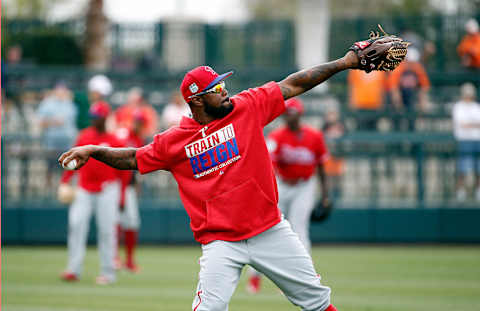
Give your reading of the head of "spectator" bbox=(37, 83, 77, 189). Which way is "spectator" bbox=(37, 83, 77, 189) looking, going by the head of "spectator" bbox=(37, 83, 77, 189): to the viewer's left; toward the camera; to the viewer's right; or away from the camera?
toward the camera

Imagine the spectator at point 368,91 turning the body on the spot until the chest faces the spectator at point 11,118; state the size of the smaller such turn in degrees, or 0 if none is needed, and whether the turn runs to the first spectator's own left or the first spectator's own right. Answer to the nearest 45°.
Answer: approximately 90° to the first spectator's own right

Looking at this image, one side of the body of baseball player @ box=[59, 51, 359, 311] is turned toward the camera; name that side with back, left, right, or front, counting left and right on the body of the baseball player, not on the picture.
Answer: front

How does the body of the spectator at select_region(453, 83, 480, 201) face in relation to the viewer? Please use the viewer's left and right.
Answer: facing the viewer

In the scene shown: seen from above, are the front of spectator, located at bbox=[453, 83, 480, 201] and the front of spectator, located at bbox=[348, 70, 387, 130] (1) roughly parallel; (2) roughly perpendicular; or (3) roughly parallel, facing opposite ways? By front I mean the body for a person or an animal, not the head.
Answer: roughly parallel

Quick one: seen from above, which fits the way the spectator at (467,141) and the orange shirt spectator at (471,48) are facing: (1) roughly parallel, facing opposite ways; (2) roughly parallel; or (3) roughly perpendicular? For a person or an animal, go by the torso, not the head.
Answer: roughly parallel

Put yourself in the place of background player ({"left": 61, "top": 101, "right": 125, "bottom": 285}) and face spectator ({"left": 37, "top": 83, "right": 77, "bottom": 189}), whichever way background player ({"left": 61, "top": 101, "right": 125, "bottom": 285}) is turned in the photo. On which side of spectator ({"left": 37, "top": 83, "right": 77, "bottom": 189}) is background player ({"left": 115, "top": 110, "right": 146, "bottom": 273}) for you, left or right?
right

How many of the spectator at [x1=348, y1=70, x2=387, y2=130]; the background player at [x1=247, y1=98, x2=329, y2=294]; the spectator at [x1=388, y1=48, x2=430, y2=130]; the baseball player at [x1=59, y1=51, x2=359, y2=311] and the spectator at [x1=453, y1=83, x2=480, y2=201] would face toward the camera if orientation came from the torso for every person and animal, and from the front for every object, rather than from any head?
5

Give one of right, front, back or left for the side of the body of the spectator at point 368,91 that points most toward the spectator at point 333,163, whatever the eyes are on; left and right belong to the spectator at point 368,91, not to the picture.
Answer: front

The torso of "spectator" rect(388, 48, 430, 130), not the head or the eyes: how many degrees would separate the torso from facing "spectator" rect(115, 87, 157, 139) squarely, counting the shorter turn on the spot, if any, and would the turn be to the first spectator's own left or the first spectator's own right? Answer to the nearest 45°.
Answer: approximately 45° to the first spectator's own right

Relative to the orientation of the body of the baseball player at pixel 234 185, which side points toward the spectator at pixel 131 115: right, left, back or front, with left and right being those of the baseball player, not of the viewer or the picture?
back

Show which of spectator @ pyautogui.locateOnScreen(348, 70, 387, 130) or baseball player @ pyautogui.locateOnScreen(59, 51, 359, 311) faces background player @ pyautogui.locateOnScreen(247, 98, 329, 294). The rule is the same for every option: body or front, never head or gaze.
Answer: the spectator

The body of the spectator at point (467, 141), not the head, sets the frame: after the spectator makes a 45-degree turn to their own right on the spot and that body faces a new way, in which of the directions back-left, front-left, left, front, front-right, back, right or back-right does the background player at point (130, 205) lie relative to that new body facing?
front

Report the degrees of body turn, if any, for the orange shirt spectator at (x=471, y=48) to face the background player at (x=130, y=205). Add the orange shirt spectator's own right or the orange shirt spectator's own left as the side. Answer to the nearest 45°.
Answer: approximately 45° to the orange shirt spectator's own right

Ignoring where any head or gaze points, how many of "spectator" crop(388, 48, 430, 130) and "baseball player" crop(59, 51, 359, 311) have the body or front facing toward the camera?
2

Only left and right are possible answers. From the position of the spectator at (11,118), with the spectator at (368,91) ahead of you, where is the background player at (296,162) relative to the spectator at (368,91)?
right

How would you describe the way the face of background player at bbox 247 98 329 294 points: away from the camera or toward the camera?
toward the camera

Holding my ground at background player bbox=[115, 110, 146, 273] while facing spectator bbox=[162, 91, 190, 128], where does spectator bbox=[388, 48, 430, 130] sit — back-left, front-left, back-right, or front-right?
front-right
